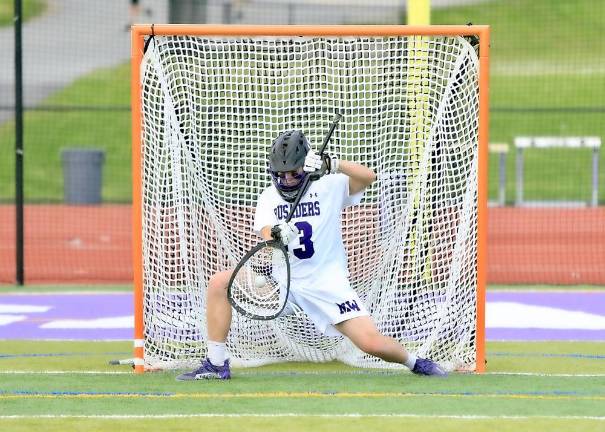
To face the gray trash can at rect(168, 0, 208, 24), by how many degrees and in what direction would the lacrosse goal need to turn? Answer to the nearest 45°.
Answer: approximately 180°

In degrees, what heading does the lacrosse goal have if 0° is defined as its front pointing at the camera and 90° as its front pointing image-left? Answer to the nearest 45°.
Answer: approximately 0°

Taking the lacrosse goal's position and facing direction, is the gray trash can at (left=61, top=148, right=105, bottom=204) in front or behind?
behind

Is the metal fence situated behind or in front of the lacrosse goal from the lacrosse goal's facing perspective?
behind
